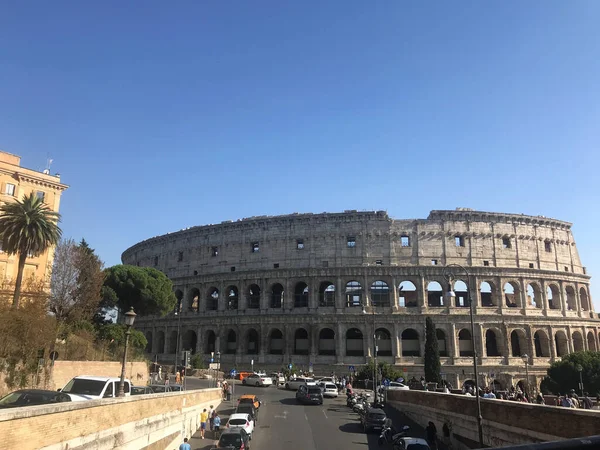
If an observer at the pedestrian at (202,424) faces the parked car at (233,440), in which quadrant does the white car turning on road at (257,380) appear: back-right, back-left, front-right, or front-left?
back-left

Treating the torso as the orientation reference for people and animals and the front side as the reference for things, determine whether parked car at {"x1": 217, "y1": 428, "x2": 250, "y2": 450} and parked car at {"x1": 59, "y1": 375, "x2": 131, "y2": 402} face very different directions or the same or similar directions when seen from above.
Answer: very different directions

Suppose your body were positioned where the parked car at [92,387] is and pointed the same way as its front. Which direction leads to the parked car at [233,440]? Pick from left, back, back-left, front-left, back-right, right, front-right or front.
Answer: back-left

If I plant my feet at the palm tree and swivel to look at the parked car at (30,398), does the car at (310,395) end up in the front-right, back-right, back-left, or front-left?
front-left

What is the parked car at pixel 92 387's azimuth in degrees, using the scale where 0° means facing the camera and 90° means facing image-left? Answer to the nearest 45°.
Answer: approximately 45°
